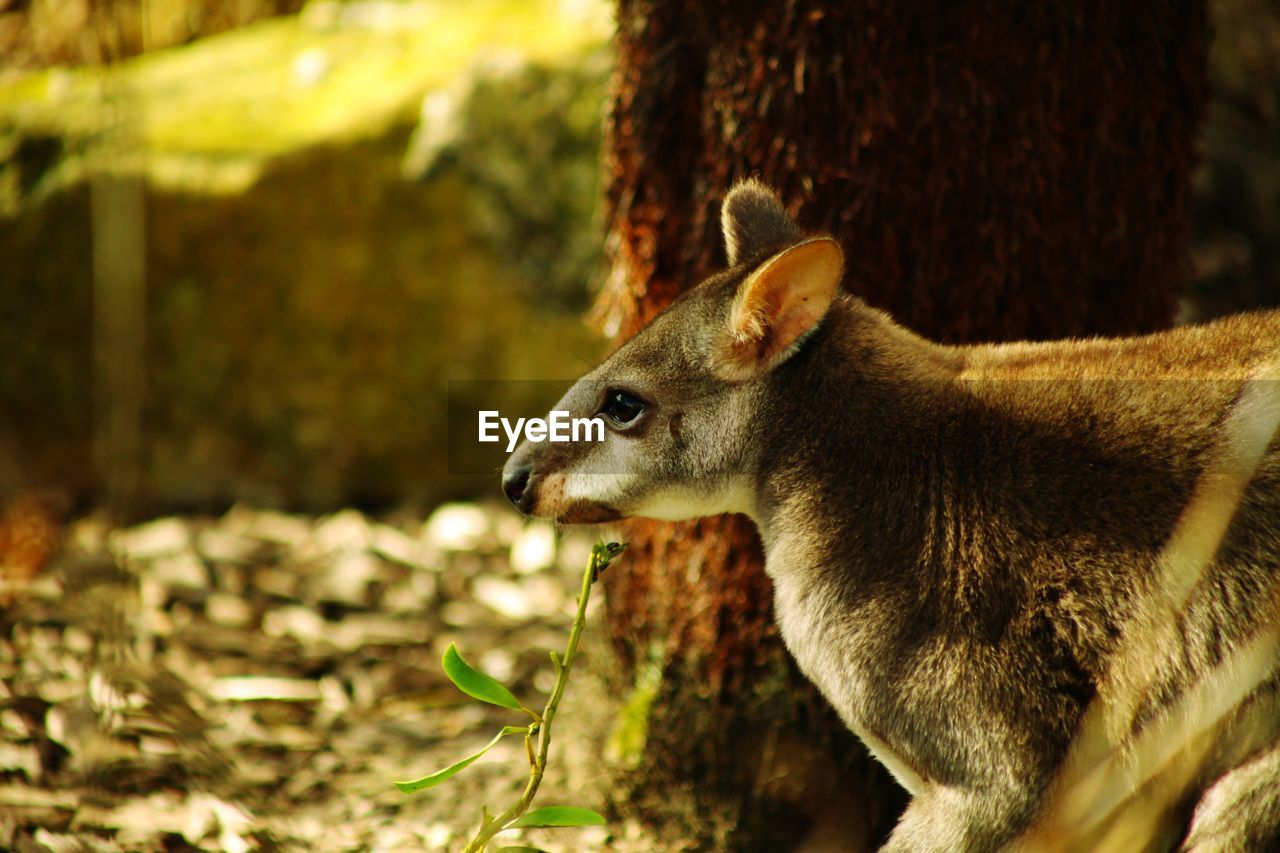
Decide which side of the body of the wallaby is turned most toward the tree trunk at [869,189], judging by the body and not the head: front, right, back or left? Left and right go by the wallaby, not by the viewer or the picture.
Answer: right

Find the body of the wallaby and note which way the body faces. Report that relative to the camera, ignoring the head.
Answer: to the viewer's left

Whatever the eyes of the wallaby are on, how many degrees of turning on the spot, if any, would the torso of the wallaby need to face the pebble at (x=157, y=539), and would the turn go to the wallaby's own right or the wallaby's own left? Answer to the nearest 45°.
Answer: approximately 45° to the wallaby's own right

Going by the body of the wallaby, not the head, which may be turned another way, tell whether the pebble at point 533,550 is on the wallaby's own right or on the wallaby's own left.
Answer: on the wallaby's own right

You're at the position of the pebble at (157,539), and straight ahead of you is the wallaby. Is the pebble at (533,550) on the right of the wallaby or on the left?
left

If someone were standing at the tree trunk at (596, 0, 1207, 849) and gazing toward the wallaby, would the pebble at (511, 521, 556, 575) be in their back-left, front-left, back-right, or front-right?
back-right

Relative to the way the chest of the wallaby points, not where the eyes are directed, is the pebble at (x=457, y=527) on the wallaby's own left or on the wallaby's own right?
on the wallaby's own right
